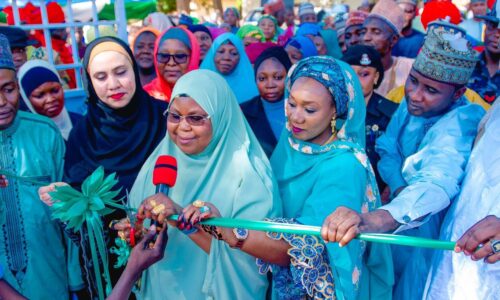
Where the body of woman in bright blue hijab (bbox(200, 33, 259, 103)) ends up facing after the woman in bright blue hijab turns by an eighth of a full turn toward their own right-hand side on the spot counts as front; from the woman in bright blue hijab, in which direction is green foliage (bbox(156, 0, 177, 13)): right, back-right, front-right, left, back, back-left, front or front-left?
back-right

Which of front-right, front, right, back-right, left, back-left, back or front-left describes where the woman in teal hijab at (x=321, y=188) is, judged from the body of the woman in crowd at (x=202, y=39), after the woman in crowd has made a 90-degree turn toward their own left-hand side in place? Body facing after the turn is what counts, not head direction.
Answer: right

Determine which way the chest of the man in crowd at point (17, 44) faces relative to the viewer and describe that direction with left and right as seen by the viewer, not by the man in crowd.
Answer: facing the viewer and to the right of the viewer

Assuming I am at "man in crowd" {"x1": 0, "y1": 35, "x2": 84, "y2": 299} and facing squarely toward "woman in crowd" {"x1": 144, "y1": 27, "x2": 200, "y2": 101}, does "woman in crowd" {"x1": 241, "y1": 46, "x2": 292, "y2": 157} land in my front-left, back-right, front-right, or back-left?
front-right

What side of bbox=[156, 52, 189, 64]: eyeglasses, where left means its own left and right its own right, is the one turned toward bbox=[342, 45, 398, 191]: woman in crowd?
left

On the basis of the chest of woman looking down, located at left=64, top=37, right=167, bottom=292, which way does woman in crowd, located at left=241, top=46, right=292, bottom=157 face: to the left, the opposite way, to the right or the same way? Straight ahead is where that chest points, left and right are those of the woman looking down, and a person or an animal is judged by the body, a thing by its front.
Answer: the same way

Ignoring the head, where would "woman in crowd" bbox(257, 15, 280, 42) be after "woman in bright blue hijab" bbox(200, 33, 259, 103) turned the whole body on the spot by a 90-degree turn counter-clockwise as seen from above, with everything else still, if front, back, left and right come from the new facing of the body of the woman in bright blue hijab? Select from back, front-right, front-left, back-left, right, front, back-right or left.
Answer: left

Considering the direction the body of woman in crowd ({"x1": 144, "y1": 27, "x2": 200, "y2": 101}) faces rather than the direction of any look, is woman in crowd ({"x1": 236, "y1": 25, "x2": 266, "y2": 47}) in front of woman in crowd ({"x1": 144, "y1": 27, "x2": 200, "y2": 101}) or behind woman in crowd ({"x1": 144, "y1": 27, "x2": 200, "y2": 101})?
behind

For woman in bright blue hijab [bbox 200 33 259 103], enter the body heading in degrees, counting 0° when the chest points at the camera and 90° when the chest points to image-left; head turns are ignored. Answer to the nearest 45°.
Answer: approximately 0°

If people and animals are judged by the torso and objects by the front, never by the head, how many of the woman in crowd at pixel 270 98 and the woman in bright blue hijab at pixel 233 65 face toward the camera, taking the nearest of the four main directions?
2

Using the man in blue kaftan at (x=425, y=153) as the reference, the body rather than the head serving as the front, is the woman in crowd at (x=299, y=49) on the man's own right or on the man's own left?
on the man's own right

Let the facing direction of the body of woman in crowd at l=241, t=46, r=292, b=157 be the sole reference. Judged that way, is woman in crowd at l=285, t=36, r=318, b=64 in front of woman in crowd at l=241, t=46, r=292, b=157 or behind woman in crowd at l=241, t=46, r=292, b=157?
behind

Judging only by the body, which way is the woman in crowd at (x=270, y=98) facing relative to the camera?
toward the camera

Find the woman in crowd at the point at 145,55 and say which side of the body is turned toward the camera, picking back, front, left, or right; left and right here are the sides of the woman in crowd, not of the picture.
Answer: front

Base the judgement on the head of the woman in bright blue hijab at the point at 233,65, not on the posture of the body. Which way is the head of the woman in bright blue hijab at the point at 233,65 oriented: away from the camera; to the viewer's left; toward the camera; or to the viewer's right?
toward the camera
